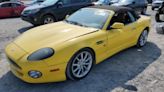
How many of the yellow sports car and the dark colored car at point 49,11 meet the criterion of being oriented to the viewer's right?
0

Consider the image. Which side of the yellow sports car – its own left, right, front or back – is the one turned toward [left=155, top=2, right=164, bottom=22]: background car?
back

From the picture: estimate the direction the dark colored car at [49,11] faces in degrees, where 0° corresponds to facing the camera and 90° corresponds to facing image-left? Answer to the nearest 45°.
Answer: approximately 45°

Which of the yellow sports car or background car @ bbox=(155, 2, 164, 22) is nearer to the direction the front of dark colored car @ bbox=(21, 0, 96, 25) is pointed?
the yellow sports car

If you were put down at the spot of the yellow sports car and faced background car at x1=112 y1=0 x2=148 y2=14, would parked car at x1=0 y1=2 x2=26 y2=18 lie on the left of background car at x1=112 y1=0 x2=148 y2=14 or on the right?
left

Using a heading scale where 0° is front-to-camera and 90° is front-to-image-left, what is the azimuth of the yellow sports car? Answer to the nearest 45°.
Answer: approximately 45°

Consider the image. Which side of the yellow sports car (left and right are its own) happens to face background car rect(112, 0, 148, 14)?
back

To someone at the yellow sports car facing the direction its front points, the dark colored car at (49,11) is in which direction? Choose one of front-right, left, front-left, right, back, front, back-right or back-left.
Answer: back-right

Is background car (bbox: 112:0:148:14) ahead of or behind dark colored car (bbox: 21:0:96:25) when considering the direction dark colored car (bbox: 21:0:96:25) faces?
behind

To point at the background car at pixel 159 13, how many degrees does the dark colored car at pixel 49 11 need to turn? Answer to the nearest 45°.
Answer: approximately 135° to its left

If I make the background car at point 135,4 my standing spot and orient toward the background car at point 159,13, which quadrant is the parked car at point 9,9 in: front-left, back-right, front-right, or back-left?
back-right
